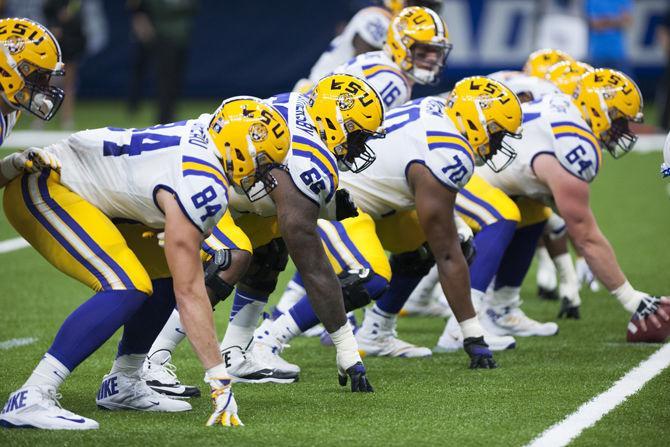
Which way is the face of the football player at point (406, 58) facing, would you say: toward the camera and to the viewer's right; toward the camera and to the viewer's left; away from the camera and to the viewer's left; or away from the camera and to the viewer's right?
toward the camera and to the viewer's right

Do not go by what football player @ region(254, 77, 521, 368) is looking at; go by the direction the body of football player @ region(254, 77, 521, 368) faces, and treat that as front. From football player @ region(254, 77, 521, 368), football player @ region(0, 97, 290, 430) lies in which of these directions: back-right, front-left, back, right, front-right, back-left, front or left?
back-right

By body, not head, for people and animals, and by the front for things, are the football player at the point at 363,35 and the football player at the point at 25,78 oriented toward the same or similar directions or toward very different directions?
same or similar directions

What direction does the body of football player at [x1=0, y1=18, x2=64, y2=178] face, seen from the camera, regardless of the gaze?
to the viewer's right

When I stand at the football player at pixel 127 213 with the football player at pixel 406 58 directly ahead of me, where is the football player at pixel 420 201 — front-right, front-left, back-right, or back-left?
front-right

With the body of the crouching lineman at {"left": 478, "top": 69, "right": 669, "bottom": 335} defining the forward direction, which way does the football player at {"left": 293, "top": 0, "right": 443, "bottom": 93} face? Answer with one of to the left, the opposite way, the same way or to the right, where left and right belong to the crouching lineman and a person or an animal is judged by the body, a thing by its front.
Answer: the same way

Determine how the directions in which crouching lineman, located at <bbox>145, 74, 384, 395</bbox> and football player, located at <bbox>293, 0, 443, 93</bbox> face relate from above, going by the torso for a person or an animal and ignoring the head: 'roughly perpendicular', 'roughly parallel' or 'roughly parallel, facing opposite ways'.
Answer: roughly parallel

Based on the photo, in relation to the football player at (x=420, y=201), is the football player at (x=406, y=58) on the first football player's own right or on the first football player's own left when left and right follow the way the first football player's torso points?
on the first football player's own left

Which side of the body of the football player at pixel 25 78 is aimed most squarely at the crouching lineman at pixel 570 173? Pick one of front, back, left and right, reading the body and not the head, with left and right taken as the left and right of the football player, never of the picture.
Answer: front

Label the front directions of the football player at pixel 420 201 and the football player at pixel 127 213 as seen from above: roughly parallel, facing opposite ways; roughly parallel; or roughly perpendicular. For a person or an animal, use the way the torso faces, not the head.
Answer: roughly parallel

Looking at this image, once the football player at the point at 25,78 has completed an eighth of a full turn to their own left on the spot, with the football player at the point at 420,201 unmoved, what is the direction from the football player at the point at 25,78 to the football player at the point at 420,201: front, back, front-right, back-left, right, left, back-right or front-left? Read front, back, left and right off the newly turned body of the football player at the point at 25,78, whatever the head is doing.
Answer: front-right

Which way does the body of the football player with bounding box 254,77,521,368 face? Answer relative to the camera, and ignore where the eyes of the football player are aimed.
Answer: to the viewer's right

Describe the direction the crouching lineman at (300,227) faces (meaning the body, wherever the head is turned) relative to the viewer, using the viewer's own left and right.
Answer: facing to the right of the viewer

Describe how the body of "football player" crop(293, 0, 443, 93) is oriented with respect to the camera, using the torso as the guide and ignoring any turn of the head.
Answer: to the viewer's right

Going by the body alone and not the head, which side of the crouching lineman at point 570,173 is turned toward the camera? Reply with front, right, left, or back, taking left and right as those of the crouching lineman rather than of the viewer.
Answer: right

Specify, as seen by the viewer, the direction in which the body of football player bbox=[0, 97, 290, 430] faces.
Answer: to the viewer's right

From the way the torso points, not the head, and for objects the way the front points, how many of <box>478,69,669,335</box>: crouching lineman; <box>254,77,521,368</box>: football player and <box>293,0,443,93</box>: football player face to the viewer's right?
3

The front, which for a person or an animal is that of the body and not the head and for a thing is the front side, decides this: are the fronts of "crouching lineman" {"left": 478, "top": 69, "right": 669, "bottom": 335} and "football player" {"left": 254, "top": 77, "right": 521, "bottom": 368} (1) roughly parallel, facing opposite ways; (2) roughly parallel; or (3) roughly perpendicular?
roughly parallel
